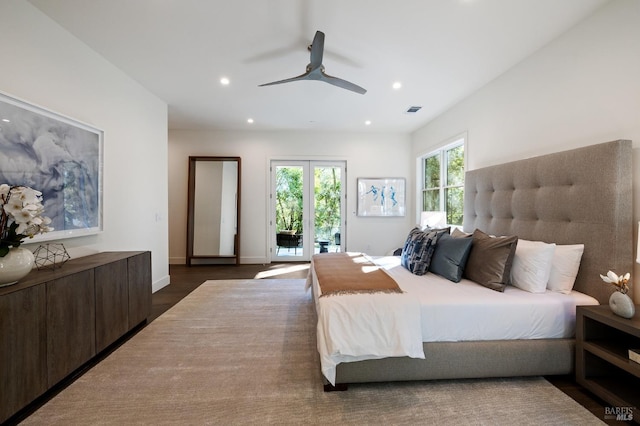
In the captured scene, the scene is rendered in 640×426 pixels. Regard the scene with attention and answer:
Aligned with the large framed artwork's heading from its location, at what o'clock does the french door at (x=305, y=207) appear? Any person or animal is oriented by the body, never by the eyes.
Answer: The french door is roughly at 10 o'clock from the large framed artwork.

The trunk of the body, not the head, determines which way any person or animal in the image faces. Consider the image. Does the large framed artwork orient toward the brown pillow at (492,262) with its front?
yes

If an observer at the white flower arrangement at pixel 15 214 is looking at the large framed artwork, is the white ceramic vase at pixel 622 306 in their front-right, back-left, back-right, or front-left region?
back-right

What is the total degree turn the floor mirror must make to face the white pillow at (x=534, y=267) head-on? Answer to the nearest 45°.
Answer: approximately 45° to its left

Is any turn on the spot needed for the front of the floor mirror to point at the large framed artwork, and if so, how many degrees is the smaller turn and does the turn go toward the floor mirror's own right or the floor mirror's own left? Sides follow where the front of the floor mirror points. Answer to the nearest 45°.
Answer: approximately 45° to the floor mirror's own right

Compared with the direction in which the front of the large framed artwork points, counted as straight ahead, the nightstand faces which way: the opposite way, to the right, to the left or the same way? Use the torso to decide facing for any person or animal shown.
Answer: the opposite way

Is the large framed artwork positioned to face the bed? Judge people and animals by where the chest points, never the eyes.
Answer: yes

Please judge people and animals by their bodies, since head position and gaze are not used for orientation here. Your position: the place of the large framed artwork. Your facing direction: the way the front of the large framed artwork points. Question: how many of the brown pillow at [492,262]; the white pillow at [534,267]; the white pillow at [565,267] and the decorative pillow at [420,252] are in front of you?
4

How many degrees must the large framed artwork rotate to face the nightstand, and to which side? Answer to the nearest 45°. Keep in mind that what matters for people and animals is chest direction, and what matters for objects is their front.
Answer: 0° — it already faces it

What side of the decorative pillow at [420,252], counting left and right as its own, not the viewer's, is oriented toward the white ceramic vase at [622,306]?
left

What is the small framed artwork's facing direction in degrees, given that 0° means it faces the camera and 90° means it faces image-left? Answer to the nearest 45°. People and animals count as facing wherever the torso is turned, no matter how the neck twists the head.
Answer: approximately 0°

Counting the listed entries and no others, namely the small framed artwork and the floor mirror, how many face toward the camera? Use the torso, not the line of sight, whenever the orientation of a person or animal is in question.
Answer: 2
